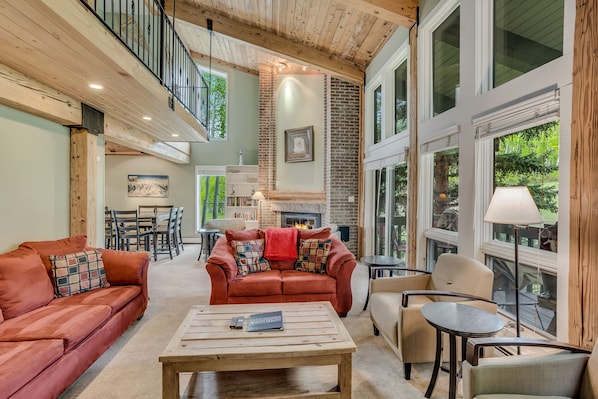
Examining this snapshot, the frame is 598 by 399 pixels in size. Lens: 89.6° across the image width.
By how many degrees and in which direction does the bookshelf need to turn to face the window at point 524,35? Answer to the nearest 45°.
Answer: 0° — it already faces it

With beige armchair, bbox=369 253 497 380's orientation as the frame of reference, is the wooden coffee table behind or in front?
in front

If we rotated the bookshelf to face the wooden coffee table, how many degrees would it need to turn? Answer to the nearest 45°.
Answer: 0° — it already faces it

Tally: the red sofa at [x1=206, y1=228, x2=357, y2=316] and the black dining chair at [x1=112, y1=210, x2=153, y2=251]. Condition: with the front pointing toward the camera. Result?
1

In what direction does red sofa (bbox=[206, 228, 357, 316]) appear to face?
toward the camera

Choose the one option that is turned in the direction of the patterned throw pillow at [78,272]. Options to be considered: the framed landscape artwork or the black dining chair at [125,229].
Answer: the framed landscape artwork

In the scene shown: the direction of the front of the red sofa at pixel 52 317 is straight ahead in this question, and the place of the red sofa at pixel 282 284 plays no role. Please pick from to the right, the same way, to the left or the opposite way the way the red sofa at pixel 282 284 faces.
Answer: to the right

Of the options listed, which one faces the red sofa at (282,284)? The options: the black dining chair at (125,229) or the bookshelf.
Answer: the bookshelf

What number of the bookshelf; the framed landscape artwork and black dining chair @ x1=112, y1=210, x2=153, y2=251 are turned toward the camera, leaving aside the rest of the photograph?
2

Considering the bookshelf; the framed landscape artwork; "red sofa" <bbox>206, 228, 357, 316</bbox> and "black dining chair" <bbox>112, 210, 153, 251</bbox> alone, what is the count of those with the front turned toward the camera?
3

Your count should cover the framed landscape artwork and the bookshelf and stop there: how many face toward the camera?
2

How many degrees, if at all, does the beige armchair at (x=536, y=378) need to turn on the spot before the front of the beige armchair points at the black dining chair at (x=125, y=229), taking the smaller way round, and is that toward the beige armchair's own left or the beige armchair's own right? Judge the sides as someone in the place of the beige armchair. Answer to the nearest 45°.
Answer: approximately 45° to the beige armchair's own right

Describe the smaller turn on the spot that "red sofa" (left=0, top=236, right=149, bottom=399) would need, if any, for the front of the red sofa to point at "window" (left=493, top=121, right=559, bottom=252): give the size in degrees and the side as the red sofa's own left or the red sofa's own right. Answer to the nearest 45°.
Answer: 0° — it already faces it

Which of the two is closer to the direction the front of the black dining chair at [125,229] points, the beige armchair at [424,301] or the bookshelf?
the bookshelf

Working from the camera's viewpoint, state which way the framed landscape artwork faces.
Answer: facing the viewer
